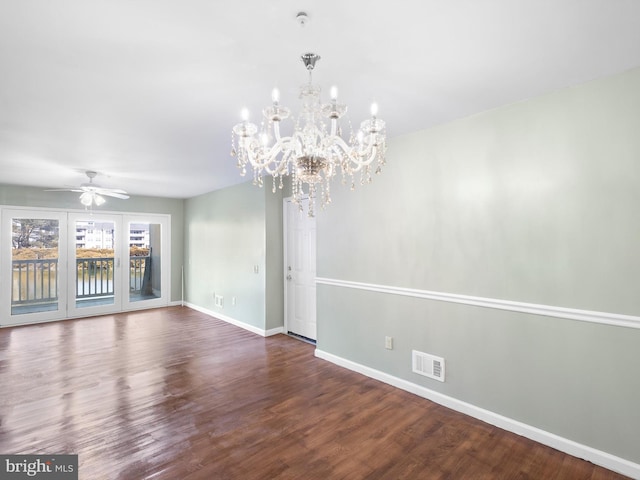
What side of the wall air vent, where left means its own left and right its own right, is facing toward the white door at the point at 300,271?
right

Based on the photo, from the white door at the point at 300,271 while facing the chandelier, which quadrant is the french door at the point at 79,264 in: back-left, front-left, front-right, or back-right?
back-right

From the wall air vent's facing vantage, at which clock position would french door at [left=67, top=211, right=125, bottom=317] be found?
The french door is roughly at 2 o'clock from the wall air vent.

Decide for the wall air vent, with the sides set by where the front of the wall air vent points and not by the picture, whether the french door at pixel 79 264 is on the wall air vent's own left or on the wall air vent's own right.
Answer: on the wall air vent's own right

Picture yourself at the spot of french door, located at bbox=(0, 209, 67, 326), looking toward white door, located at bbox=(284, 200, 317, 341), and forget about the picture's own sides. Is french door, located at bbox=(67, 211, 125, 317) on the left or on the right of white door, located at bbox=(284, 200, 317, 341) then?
left

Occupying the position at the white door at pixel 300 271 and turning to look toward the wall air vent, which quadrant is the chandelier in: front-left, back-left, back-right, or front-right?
front-right

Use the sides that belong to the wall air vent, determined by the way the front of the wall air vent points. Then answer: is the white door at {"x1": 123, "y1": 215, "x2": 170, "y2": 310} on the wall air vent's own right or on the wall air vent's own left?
on the wall air vent's own right

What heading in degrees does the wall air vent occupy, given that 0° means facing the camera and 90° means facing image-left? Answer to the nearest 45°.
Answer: approximately 45°

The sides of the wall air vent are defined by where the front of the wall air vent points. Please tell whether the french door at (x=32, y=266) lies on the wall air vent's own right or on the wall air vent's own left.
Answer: on the wall air vent's own right
